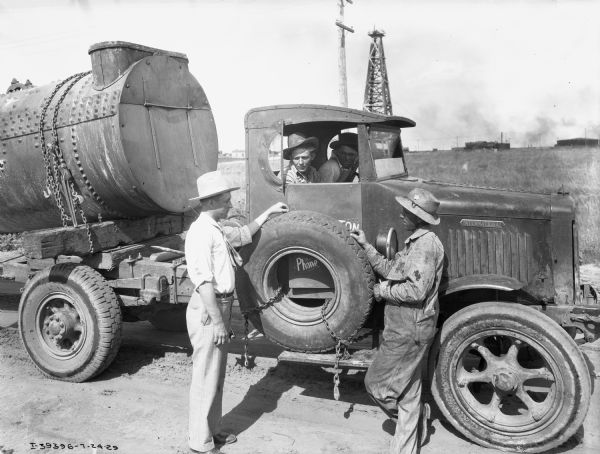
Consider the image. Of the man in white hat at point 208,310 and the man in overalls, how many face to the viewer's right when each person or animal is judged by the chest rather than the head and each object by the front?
1

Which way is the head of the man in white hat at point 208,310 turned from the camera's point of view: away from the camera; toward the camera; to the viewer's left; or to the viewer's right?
to the viewer's right

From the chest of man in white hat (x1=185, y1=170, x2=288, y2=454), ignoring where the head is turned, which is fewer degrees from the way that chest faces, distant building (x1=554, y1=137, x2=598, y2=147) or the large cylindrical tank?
the distant building

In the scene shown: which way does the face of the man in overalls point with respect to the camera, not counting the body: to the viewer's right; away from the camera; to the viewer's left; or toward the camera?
to the viewer's left

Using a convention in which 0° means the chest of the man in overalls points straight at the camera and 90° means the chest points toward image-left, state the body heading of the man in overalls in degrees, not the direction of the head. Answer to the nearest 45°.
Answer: approximately 90°

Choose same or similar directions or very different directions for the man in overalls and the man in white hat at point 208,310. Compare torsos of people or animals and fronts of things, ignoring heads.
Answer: very different directions

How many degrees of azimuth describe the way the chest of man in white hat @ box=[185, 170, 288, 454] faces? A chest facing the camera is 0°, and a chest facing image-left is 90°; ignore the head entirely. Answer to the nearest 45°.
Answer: approximately 270°

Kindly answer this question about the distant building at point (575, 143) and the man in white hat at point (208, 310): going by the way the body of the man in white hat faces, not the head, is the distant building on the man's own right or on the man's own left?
on the man's own left

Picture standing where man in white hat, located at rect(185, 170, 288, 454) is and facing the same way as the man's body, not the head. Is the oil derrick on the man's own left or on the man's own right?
on the man's own left
